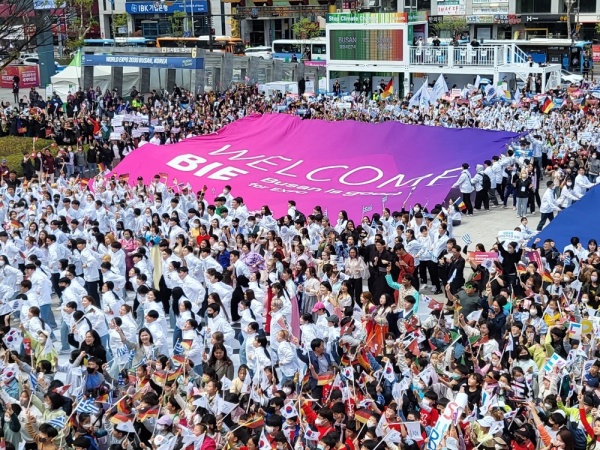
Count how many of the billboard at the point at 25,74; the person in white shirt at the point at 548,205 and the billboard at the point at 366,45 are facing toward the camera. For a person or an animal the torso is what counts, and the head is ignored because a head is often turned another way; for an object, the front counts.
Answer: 2

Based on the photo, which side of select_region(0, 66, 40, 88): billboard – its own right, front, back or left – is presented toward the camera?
front

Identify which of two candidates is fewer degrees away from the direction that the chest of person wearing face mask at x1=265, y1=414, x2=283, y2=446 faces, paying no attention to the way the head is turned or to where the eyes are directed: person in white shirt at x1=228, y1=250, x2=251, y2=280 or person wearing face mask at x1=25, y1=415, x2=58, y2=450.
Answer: the person wearing face mask

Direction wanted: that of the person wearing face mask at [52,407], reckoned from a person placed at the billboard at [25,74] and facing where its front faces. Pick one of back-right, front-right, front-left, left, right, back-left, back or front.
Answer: front

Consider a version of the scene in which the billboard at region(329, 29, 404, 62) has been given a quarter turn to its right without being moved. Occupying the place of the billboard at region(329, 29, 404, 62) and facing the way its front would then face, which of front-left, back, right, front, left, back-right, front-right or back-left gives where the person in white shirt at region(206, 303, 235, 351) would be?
left

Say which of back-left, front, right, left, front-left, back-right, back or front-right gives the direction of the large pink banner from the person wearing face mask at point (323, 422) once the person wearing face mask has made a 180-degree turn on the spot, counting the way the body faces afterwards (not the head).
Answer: front-left

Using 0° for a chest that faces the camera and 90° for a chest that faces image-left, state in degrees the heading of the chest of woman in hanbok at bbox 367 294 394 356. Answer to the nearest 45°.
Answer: approximately 45°

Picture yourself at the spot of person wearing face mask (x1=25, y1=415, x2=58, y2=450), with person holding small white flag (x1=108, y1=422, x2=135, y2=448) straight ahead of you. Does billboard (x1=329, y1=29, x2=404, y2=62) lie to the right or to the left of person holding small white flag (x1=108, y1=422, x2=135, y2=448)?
left

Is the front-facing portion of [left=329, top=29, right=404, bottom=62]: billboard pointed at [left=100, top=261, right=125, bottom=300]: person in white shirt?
yes

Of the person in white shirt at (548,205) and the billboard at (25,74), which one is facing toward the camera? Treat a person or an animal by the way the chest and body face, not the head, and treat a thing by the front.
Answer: the billboard

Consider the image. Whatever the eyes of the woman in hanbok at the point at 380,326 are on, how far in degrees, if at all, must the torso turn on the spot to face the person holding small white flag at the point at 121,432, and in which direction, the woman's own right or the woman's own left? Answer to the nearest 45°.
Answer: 0° — they already face them

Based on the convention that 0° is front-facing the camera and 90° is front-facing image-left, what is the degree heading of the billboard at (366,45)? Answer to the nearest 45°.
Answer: approximately 0°

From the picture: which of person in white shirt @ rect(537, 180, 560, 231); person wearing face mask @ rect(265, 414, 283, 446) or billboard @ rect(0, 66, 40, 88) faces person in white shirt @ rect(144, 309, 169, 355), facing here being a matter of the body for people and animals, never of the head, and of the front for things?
the billboard

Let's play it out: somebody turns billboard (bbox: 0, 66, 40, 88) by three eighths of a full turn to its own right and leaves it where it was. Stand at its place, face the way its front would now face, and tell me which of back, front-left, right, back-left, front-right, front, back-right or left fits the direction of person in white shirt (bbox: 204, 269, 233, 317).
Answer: back-left

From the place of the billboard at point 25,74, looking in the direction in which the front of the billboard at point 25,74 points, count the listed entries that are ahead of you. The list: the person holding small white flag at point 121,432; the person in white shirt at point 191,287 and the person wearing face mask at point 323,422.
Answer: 3

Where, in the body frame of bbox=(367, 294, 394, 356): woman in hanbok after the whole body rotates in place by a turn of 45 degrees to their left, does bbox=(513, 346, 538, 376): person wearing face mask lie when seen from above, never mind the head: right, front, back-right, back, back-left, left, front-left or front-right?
front-left

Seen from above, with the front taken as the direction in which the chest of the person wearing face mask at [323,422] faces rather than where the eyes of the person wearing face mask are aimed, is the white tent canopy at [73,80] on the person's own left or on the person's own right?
on the person's own right

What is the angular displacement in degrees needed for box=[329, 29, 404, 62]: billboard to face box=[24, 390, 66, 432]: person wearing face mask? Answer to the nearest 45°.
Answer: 0° — it already faces them

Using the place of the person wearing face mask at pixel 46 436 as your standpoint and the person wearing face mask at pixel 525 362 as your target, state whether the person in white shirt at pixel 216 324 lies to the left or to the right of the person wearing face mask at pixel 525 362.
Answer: left
